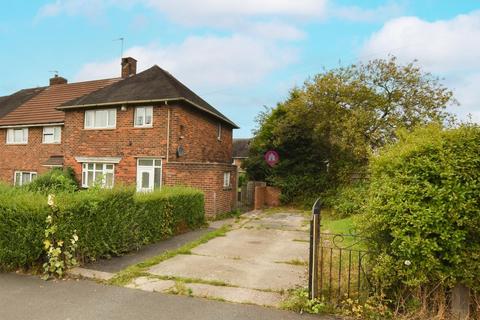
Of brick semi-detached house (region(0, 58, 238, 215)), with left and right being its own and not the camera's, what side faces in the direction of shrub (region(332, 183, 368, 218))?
left

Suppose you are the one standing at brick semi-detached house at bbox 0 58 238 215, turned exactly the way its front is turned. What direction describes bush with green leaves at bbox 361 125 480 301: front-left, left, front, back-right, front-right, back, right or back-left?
front-left

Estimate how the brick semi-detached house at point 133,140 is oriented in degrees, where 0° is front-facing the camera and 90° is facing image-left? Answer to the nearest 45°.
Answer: approximately 45°

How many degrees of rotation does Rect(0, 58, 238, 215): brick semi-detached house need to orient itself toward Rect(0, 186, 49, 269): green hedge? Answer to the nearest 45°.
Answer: approximately 45° to its left
